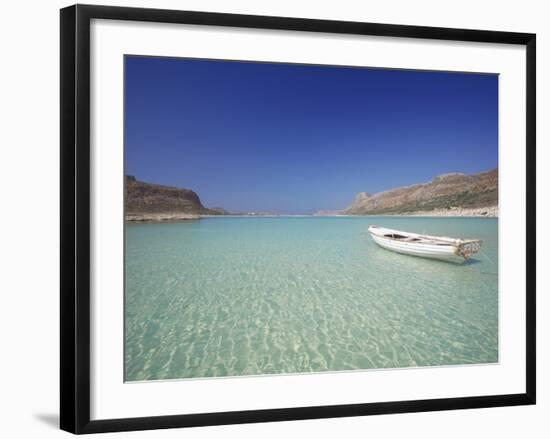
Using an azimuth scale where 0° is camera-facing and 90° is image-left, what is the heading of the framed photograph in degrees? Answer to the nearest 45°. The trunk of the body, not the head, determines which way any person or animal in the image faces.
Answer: approximately 315°
